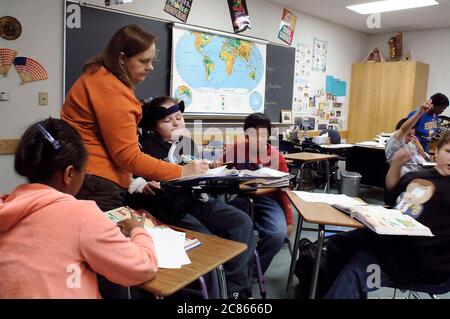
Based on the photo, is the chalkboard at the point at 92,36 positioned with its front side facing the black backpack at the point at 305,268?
yes

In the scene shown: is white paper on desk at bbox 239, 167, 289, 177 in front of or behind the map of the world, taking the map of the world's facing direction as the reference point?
in front

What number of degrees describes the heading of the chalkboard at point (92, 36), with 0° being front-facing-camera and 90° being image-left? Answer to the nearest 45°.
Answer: approximately 315°

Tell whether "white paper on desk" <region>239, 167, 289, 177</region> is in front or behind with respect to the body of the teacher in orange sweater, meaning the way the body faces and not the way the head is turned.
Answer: in front

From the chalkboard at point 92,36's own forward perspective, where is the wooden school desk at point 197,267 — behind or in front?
in front

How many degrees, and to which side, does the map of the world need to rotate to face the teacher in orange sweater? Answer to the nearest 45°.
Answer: approximately 45° to its right

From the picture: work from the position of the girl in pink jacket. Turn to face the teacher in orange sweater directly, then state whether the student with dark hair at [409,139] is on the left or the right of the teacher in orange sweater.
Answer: right

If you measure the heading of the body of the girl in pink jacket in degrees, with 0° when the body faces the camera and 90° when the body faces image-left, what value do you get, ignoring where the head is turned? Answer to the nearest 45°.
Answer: approximately 225°

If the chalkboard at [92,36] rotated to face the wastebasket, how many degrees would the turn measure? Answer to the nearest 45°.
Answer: approximately 45° to its left

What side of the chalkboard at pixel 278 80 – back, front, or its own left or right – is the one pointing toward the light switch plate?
right

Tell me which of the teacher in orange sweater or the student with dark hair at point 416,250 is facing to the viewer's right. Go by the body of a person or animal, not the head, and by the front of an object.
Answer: the teacher in orange sweater

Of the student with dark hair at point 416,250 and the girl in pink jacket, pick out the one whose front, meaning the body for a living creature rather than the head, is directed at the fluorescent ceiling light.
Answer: the girl in pink jacket

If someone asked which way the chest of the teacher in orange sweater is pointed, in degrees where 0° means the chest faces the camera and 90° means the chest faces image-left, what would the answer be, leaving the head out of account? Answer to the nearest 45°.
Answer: approximately 270°

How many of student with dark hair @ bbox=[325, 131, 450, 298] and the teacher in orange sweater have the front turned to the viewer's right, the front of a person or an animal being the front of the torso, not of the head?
1
